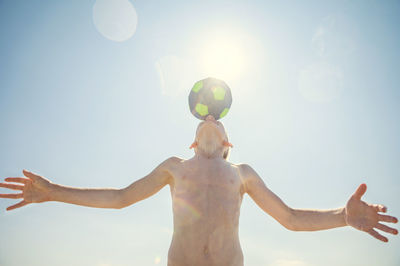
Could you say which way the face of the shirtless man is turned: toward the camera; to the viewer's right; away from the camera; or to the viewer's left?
toward the camera

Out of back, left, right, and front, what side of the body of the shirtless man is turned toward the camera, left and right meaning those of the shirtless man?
front
